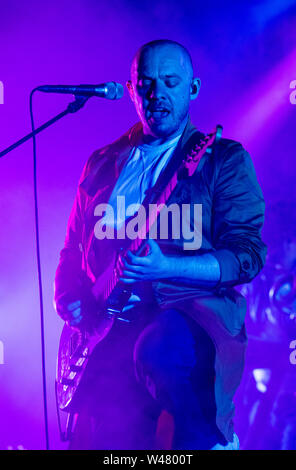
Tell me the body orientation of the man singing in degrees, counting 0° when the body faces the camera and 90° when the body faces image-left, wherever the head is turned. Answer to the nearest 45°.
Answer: approximately 45°

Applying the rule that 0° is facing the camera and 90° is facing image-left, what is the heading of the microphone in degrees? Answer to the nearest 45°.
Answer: approximately 270°
